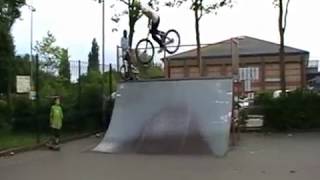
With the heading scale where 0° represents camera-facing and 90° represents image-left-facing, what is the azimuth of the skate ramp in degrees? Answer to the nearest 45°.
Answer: approximately 0°

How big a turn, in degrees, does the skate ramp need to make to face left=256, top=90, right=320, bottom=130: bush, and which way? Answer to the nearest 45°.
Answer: approximately 135° to its left

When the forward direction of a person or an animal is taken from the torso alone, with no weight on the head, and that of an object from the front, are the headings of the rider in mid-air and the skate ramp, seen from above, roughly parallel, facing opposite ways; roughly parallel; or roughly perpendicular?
roughly perpendicular
